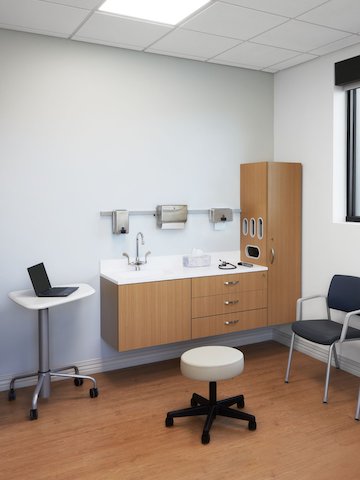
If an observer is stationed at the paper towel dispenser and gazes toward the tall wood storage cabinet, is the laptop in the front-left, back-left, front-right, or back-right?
back-right

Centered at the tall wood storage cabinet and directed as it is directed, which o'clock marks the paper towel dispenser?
The paper towel dispenser is roughly at 4 o'clock from the tall wood storage cabinet.

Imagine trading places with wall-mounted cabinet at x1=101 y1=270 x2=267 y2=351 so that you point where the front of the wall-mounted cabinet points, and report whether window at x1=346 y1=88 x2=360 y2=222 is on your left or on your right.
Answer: on your left

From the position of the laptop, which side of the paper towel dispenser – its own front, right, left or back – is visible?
right

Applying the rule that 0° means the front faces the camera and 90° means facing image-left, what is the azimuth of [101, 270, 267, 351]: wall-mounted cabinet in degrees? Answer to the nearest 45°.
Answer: approximately 315°

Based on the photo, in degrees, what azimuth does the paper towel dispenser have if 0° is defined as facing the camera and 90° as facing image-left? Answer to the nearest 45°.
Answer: approximately 315°

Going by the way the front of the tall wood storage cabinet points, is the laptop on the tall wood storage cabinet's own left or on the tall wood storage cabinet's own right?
on the tall wood storage cabinet's own right

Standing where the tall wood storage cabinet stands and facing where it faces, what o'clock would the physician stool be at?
The physician stool is roughly at 2 o'clock from the tall wood storage cabinet.

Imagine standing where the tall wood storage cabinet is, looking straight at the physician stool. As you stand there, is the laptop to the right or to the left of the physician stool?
right

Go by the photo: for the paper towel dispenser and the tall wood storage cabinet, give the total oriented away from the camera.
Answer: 0

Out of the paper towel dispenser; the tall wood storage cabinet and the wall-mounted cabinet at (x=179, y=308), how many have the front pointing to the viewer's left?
0

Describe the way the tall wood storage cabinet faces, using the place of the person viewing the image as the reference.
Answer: facing the viewer and to the right of the viewer
